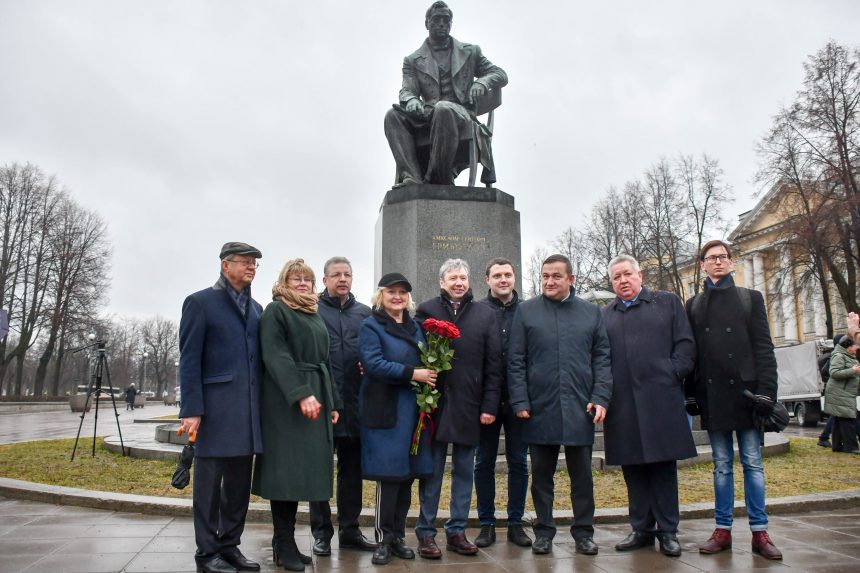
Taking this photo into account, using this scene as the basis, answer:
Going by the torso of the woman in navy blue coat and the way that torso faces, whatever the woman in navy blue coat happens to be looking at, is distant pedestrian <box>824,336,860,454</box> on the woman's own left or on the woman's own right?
on the woman's own left

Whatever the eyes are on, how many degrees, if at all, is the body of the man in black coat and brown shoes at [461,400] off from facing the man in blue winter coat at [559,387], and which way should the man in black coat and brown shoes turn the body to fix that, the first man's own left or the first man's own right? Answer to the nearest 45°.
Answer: approximately 90° to the first man's own left

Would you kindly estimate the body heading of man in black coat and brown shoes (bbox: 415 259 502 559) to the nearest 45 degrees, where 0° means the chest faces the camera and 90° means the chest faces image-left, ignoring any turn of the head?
approximately 0°

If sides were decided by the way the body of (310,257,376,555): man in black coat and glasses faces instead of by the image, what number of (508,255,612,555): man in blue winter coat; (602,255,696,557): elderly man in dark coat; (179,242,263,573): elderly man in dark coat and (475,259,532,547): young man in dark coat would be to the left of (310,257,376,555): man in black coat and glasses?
3

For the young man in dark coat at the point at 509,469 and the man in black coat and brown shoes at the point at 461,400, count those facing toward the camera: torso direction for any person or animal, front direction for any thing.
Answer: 2

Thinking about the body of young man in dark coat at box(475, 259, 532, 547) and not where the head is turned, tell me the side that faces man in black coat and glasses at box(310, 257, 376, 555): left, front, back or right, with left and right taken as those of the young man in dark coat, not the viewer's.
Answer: right

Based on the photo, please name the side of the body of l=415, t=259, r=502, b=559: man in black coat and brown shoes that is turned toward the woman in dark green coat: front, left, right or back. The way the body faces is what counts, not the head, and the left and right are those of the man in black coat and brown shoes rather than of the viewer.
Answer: right
